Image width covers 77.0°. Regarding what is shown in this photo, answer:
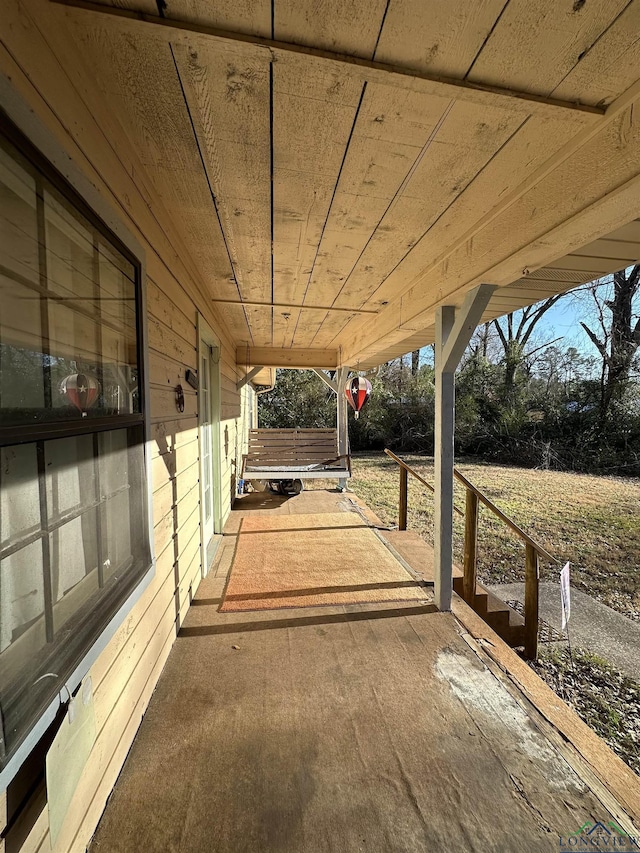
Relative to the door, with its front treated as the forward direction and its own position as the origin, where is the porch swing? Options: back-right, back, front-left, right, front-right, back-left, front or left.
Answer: front-left

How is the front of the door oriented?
to the viewer's right

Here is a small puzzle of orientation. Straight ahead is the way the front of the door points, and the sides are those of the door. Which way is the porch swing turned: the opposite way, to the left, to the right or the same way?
to the right

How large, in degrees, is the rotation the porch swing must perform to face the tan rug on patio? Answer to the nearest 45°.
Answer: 0° — it already faces it

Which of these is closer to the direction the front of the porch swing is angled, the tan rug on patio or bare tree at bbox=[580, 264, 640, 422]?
the tan rug on patio

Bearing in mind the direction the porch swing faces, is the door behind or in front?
in front

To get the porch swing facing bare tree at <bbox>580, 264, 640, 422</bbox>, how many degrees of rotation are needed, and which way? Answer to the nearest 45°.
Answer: approximately 135° to its left

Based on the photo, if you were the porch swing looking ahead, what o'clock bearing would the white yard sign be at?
The white yard sign is roughly at 11 o'clock from the porch swing.

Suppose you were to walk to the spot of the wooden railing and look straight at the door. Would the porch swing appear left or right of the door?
right

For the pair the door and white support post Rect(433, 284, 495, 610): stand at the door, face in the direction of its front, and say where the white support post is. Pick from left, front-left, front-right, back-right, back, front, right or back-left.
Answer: front-right

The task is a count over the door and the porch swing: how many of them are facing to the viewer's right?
1

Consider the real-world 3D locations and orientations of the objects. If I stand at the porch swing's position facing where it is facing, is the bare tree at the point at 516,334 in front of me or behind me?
behind
